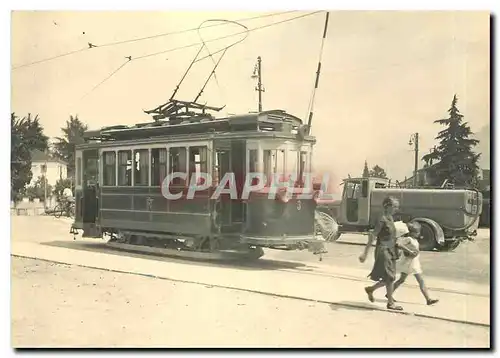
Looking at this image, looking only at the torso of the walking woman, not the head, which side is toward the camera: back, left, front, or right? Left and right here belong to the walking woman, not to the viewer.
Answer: right

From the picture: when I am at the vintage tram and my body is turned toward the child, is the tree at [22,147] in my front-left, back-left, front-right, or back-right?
back-right

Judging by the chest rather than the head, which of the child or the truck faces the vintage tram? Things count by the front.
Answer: the truck

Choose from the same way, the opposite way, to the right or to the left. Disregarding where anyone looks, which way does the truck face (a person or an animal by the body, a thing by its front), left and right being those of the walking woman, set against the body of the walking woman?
the opposite way

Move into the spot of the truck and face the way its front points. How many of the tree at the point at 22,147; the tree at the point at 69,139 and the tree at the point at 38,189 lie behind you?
0

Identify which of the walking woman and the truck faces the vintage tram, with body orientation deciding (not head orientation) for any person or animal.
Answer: the truck

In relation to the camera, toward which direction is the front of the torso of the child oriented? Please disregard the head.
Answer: to the viewer's right

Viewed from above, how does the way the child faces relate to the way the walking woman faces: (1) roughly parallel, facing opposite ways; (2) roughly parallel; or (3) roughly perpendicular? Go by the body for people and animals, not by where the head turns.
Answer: roughly parallel

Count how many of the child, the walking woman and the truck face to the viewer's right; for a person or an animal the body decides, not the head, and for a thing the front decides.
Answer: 2
